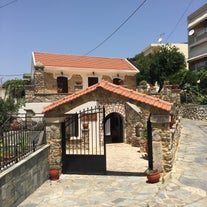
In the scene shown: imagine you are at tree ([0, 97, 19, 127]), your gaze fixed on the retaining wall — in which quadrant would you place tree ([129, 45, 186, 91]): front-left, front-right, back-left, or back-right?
back-left

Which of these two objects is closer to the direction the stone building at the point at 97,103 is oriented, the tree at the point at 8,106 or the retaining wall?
the retaining wall

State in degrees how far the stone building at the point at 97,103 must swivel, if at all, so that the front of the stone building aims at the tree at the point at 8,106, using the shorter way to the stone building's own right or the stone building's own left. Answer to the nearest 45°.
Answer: approximately 90° to the stone building's own right

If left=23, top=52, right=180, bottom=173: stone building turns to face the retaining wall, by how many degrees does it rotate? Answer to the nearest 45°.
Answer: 0° — it already faces it

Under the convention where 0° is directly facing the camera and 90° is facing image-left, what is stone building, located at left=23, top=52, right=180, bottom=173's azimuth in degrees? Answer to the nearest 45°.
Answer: approximately 0°

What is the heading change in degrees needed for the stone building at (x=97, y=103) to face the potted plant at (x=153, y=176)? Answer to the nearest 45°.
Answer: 0° — it already faces it

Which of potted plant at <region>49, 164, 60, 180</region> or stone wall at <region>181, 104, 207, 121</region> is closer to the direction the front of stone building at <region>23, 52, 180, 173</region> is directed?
the potted plant

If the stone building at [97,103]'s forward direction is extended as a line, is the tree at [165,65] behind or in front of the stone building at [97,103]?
behind

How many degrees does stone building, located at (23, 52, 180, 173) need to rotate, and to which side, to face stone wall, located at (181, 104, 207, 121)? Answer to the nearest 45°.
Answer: approximately 135° to its left

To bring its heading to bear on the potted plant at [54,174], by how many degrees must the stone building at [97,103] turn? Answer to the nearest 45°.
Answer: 0° — it already faces it
